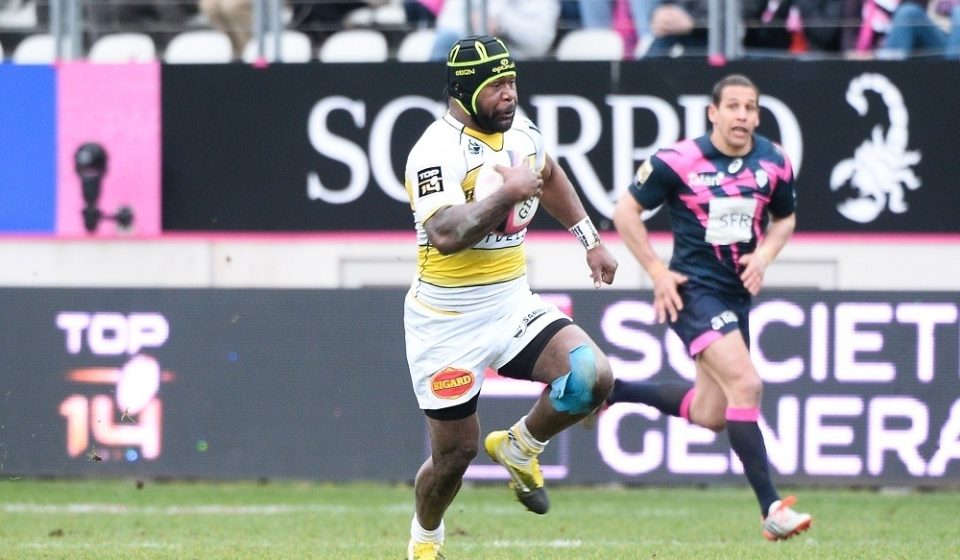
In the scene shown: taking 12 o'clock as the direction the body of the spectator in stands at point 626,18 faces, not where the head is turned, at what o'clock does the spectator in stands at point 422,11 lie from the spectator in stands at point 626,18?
the spectator in stands at point 422,11 is roughly at 3 o'clock from the spectator in stands at point 626,18.

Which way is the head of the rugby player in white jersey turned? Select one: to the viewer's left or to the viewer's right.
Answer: to the viewer's right

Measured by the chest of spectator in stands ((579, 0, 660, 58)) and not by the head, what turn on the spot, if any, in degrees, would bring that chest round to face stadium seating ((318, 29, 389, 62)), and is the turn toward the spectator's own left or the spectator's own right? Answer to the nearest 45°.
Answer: approximately 90° to the spectator's own right

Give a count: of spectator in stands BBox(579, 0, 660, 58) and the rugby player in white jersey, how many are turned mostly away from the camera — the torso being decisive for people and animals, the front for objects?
0

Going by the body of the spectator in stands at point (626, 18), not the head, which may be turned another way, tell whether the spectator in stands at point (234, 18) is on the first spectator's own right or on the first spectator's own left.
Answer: on the first spectator's own right

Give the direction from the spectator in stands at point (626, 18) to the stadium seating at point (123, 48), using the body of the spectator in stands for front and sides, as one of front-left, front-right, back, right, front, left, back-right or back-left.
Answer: right

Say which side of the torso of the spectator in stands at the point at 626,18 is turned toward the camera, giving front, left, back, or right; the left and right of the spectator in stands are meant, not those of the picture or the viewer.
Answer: front

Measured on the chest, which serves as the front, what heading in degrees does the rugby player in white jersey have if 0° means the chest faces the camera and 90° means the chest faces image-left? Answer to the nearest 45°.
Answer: approximately 315°

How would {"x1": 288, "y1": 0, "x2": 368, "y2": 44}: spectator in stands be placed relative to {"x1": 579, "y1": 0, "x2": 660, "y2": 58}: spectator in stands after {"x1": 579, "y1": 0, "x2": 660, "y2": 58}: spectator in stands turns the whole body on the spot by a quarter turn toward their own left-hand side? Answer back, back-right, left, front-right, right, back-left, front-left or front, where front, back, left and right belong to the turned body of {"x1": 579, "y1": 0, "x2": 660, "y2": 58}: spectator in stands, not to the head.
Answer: back

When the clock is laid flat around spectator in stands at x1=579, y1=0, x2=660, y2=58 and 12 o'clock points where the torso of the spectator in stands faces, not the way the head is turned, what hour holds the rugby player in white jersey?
The rugby player in white jersey is roughly at 12 o'clock from the spectator in stands.
